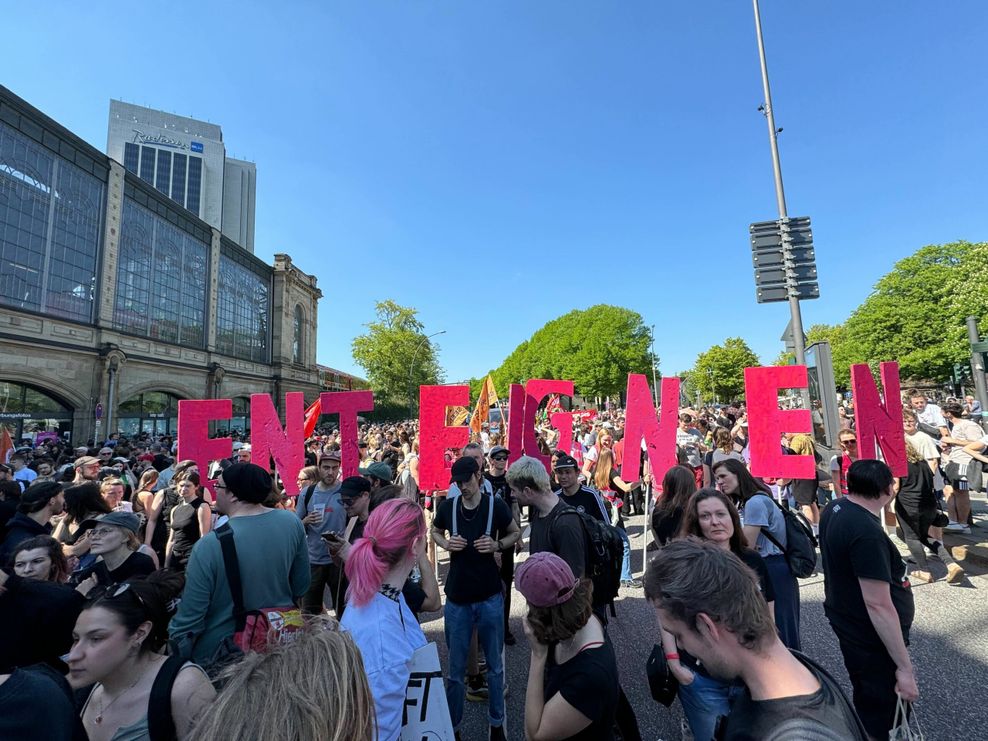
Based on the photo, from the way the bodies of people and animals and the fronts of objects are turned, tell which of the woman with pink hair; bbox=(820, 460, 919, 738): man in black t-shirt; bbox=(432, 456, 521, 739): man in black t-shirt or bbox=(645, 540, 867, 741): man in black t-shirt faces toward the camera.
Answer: bbox=(432, 456, 521, 739): man in black t-shirt

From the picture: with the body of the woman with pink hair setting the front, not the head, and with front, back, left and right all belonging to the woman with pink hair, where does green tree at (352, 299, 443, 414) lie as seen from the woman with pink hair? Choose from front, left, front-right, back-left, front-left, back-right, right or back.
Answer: front-left

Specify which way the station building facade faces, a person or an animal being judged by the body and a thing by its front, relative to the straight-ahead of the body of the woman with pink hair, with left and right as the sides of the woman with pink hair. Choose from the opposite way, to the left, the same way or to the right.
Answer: to the right

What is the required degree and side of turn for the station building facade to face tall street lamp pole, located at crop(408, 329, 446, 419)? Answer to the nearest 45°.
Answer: approximately 45° to its left

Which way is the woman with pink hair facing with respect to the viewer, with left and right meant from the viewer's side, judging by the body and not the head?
facing away from the viewer and to the right of the viewer

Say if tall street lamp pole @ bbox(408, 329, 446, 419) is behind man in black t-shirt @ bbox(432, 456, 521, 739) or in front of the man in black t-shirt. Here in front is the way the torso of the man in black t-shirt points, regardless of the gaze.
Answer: behind

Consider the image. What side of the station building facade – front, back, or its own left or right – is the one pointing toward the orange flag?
front
